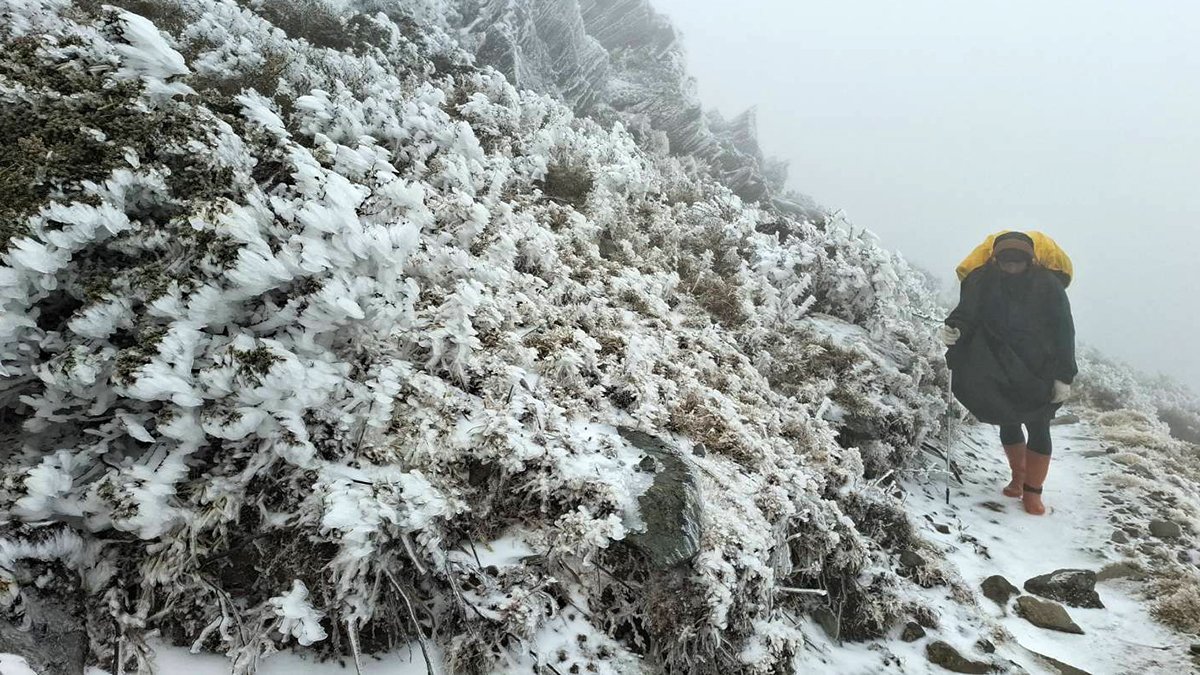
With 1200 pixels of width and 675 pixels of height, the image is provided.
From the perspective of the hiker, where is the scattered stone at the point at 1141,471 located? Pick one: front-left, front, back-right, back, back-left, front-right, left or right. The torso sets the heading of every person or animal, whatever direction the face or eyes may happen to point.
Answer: back-left

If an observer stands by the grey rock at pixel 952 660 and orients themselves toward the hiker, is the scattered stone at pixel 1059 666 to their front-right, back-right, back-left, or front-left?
front-right

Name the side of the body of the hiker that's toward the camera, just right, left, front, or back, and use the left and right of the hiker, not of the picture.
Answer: front

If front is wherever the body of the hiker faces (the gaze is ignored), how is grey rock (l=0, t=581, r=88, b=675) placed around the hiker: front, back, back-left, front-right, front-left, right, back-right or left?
front

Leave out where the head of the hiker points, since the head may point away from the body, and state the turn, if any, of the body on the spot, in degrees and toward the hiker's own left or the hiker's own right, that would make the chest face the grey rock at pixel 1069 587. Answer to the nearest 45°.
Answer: approximately 45° to the hiker's own left

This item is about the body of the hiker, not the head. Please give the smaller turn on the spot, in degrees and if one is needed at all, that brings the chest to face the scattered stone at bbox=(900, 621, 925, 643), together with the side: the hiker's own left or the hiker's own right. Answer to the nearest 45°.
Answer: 0° — they already face it

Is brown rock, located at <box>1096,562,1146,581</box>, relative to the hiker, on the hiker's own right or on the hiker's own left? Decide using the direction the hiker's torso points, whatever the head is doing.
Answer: on the hiker's own left

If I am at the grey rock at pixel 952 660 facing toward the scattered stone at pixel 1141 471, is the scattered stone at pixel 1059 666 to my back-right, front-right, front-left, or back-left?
front-right

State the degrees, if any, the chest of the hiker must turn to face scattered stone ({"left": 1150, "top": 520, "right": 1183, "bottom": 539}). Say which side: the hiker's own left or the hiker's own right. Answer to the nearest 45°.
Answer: approximately 90° to the hiker's own left
